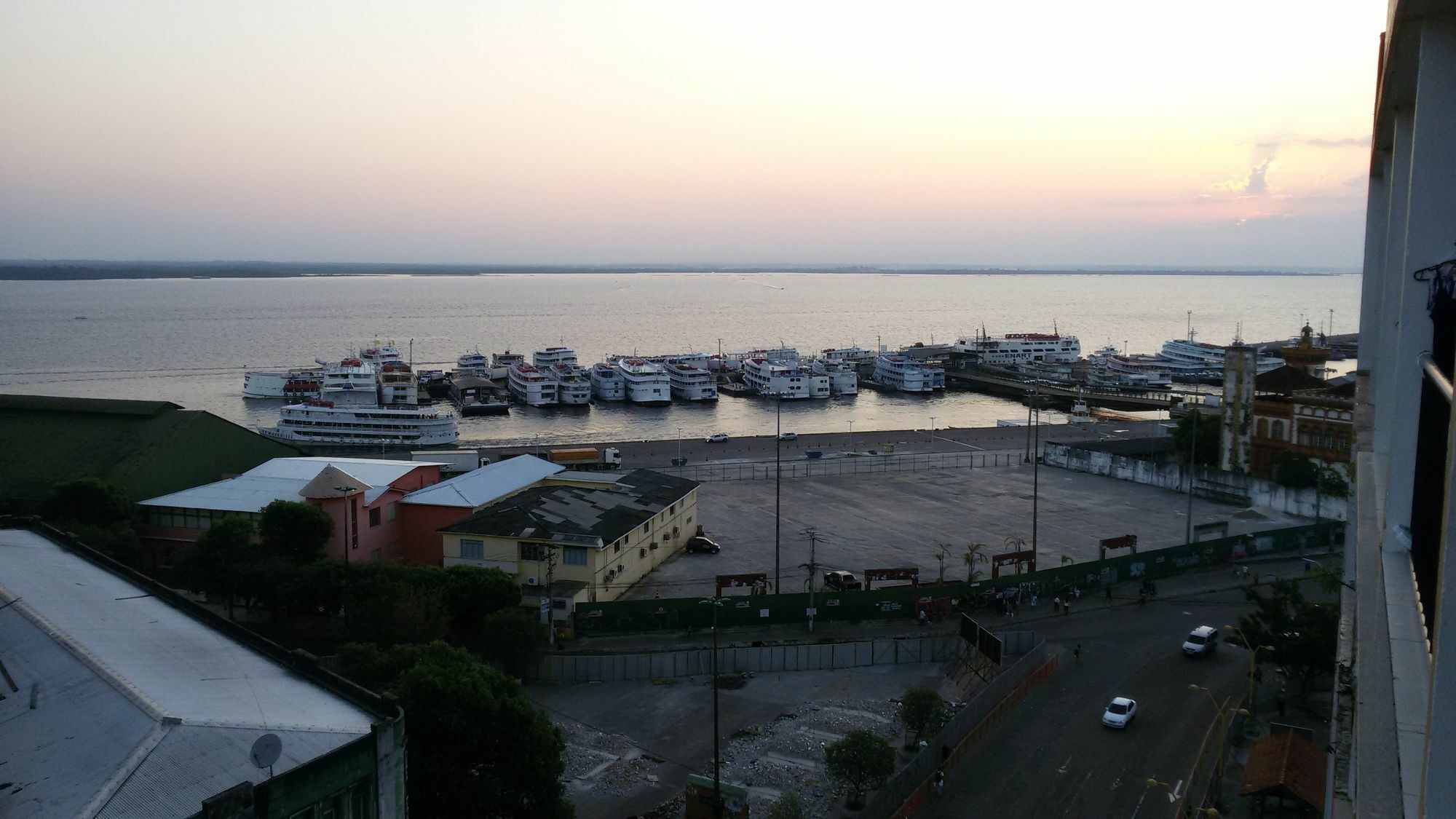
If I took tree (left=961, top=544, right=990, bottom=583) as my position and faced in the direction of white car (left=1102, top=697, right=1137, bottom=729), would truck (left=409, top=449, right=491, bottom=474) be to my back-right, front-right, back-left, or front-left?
back-right

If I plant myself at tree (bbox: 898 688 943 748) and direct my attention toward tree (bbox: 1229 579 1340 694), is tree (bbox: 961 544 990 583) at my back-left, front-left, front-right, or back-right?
front-left

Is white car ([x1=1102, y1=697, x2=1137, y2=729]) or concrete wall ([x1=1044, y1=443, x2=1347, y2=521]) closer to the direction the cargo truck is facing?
the concrete wall

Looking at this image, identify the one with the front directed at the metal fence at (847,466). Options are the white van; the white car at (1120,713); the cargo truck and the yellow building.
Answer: the cargo truck

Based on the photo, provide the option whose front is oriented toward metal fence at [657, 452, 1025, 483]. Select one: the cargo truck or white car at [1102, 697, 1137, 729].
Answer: the cargo truck

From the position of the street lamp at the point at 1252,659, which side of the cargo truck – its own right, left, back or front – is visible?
right

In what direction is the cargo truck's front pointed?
to the viewer's right

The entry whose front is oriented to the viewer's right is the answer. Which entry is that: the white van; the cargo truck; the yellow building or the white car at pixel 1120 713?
the cargo truck

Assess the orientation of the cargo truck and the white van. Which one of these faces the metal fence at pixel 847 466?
the cargo truck

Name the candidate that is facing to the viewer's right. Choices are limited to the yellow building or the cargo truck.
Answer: the cargo truck

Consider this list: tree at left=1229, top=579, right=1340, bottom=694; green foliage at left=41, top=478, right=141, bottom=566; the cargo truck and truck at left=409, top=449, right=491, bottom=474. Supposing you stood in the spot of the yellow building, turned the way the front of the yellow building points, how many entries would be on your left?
1

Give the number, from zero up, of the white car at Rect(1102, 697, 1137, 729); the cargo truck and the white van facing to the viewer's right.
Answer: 1

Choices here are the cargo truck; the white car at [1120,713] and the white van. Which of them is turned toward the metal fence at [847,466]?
the cargo truck

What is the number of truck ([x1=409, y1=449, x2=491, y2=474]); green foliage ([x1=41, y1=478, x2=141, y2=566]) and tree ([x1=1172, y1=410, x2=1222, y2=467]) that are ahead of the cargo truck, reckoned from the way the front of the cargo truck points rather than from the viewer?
1

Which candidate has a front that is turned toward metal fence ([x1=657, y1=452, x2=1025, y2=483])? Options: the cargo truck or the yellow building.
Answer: the cargo truck

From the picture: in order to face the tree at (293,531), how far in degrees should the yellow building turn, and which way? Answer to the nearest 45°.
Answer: approximately 45° to its right

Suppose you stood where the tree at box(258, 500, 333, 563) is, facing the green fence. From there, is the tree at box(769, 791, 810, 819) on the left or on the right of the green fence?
right
